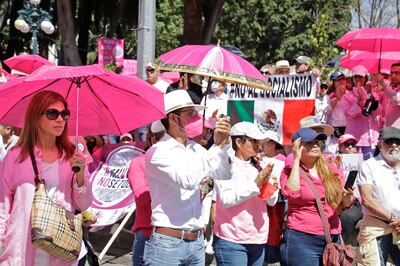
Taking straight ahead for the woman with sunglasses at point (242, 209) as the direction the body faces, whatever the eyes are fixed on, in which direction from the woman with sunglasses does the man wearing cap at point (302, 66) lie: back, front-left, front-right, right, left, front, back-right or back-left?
back-left

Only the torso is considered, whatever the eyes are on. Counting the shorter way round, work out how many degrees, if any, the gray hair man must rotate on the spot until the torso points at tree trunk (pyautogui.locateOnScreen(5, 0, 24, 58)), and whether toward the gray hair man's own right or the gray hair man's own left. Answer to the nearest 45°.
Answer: approximately 180°

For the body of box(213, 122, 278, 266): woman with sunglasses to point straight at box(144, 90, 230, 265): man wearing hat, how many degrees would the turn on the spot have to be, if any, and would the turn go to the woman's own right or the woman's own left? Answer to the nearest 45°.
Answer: approximately 90° to the woman's own right

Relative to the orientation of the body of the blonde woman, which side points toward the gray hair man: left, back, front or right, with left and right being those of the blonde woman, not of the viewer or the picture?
left

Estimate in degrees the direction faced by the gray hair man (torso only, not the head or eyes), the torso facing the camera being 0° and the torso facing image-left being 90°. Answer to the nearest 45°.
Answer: approximately 315°
